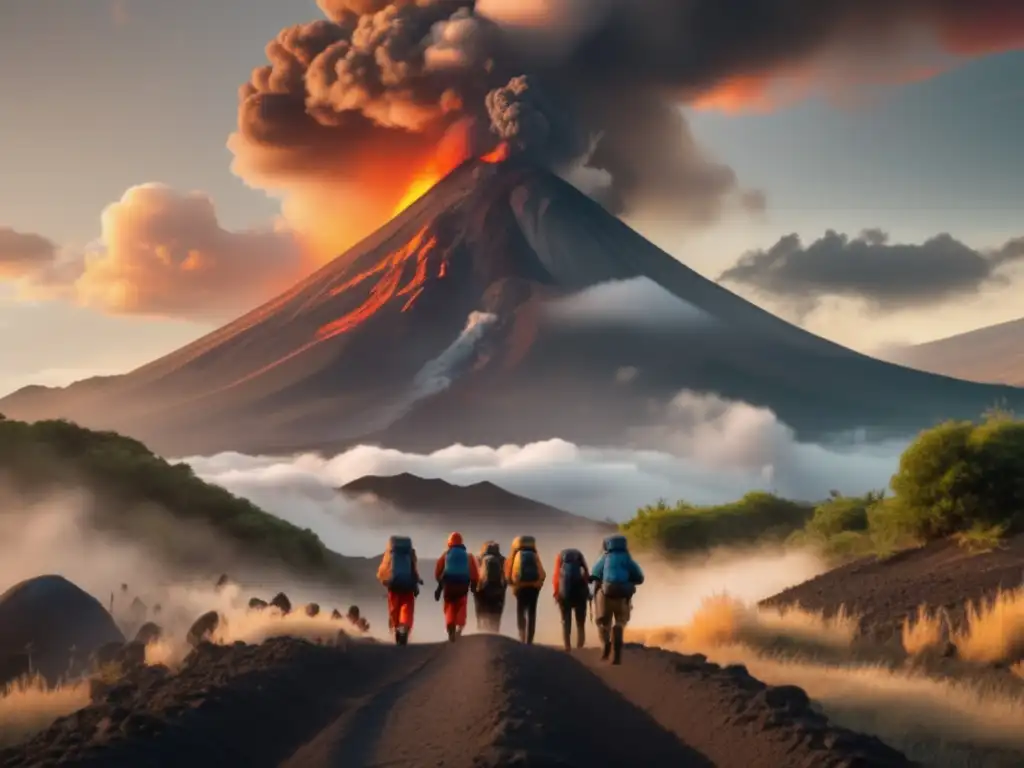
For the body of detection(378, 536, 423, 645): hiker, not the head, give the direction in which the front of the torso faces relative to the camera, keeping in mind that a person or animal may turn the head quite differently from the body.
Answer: away from the camera

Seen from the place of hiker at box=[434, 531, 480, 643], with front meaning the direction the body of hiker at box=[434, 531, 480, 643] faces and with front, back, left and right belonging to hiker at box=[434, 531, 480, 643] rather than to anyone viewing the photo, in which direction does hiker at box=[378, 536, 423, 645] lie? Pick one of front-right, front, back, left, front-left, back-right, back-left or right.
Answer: left

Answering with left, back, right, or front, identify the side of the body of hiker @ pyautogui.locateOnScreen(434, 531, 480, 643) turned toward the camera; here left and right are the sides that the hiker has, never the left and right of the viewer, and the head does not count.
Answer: back

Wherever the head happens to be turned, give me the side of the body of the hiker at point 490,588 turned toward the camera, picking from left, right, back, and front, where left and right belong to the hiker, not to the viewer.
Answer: back

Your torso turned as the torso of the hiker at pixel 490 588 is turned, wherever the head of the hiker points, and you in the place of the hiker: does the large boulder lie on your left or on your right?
on your left

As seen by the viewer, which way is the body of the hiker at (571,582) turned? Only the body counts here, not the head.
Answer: away from the camera

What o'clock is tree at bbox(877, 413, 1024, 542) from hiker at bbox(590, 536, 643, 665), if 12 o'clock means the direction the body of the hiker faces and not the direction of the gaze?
The tree is roughly at 1 o'clock from the hiker.

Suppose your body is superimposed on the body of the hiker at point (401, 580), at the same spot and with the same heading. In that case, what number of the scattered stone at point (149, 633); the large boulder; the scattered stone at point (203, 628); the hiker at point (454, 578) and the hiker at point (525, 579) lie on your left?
3

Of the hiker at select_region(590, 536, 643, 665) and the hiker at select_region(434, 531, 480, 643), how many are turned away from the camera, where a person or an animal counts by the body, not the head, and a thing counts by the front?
2

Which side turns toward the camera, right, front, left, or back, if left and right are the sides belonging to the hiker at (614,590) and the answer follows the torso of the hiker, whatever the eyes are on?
back

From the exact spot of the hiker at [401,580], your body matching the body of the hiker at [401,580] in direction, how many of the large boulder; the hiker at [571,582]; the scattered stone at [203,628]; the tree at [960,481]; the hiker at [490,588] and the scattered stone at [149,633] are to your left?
3

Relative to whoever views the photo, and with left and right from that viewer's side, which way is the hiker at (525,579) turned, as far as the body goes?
facing away from the viewer

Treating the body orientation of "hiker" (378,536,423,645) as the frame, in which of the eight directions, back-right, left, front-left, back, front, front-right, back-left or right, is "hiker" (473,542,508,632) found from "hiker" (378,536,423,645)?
front-right
